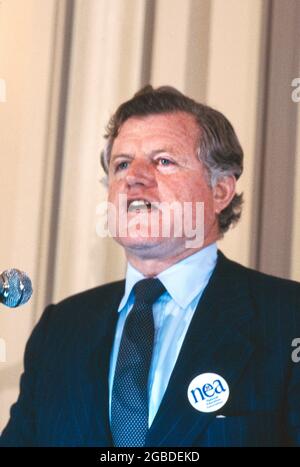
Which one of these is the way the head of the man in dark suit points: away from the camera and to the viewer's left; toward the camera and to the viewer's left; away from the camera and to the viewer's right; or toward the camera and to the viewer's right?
toward the camera and to the viewer's left
